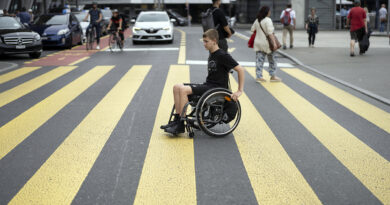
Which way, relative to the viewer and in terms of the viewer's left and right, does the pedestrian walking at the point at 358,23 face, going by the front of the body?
facing away from the viewer

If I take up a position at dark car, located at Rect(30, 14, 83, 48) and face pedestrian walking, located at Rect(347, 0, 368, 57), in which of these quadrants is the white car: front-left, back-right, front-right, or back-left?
front-left

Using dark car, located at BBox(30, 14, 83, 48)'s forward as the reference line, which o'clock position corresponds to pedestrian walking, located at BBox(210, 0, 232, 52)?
The pedestrian walking is roughly at 10 o'clock from the dark car.

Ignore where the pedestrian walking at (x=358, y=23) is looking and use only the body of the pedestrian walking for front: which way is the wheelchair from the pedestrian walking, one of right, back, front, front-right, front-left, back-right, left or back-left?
back

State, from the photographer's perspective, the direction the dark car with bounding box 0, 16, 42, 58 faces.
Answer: facing the viewer and to the right of the viewer

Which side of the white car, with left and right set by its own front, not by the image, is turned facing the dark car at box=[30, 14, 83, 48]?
right
